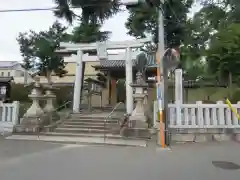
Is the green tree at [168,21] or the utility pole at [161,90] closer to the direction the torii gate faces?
the utility pole

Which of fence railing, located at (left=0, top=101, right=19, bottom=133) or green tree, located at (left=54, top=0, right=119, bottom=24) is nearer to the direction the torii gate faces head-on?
the fence railing

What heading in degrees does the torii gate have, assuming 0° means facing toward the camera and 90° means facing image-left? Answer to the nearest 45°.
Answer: approximately 0°

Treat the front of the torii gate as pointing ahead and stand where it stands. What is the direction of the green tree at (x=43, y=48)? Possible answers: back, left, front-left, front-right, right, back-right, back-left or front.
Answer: back-right

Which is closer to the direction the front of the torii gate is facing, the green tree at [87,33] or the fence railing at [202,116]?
the fence railing

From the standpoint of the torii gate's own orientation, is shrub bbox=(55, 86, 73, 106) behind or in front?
behind

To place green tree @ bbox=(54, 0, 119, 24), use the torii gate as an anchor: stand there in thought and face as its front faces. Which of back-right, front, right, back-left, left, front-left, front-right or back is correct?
back
